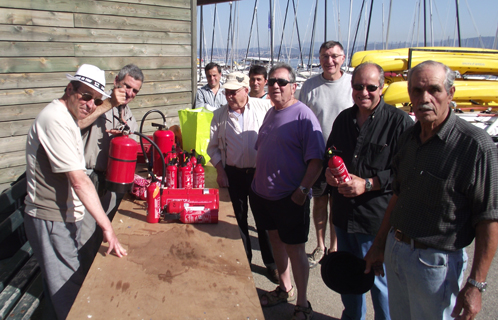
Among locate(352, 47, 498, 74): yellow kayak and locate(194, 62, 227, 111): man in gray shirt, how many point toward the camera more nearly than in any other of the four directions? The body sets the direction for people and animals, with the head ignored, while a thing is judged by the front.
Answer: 1

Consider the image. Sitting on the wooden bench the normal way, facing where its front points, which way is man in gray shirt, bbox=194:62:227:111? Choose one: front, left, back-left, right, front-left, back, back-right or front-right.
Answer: left

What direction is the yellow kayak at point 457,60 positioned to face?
to the viewer's left

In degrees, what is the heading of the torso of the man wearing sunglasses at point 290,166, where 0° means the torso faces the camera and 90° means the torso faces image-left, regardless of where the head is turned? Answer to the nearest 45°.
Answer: approximately 45°

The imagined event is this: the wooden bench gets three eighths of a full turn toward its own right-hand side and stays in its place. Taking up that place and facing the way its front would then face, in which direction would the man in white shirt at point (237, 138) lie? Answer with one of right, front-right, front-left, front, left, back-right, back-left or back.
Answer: back

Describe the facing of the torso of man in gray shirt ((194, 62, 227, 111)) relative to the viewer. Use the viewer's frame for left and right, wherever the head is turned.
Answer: facing the viewer

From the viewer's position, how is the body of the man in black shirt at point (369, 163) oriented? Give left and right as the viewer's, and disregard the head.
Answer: facing the viewer and to the left of the viewer

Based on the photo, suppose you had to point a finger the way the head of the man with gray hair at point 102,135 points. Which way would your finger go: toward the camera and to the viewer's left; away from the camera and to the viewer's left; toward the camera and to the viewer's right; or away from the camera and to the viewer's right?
toward the camera and to the viewer's right

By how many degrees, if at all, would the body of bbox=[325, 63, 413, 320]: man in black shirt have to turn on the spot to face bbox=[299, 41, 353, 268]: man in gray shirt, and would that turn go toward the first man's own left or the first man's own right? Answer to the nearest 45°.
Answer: approximately 135° to the first man's own right

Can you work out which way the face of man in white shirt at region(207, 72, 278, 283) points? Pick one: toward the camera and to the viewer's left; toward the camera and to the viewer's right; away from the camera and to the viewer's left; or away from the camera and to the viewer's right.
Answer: toward the camera and to the viewer's left

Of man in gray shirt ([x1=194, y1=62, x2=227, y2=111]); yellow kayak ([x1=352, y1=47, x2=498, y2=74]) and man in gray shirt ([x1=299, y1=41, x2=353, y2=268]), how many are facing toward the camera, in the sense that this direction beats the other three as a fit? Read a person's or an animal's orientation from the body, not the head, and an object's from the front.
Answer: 2

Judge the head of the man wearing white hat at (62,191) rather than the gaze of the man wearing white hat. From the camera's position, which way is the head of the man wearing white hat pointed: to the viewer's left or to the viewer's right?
to the viewer's right

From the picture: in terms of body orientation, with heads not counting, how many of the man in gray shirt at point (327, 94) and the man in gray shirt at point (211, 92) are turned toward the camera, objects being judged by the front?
2

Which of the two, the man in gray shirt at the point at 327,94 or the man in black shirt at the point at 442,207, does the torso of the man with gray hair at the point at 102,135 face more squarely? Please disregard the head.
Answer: the man in black shirt

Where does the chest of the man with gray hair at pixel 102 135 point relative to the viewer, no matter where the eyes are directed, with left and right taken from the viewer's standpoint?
facing the viewer and to the right of the viewer

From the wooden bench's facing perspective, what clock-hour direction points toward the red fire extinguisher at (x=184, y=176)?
The red fire extinguisher is roughly at 11 o'clock from the wooden bench.
